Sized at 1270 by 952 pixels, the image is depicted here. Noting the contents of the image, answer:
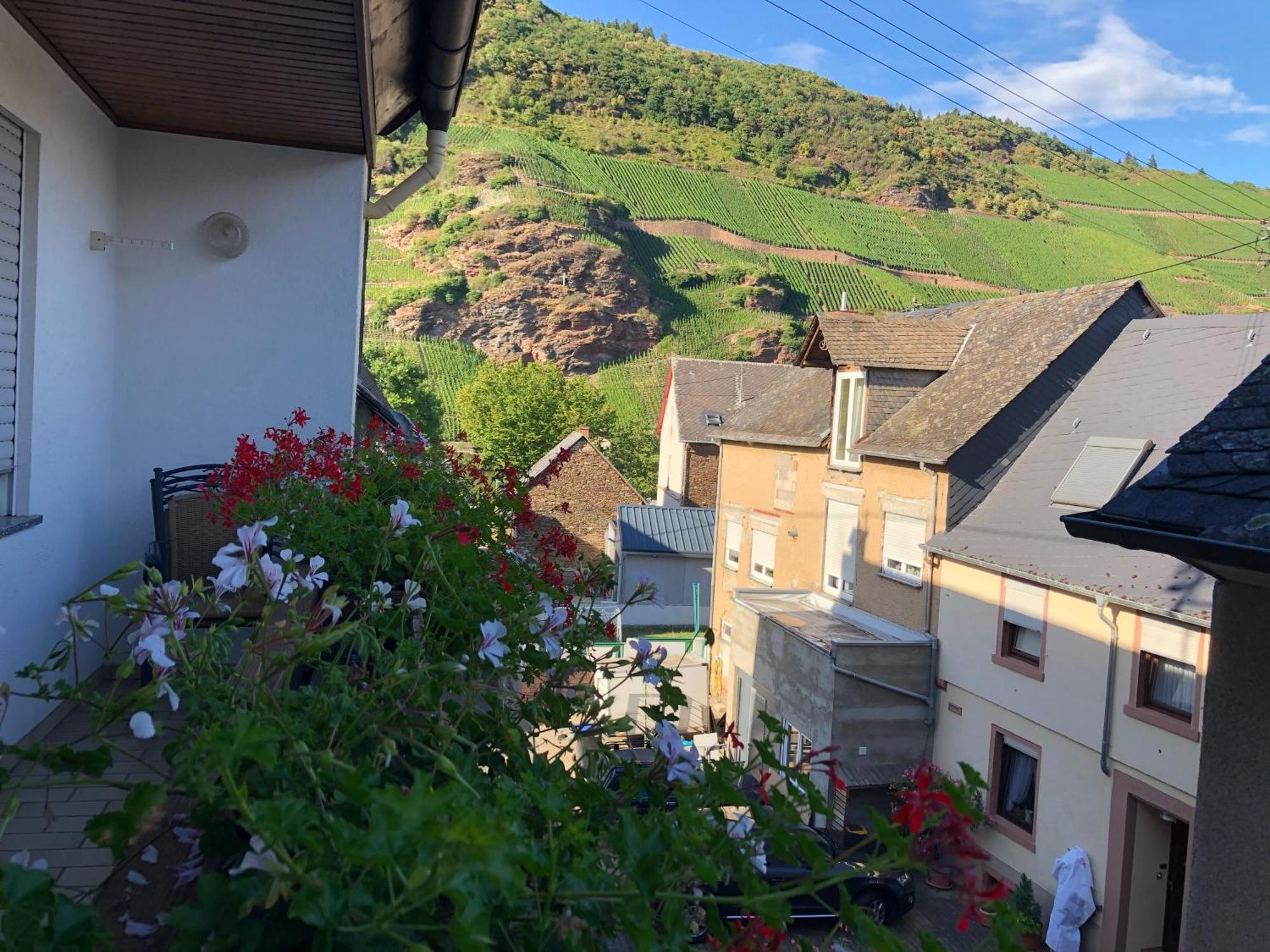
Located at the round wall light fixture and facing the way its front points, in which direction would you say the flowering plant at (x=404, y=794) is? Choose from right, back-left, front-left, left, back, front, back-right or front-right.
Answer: front

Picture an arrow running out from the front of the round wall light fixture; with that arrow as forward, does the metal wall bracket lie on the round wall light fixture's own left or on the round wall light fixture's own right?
on the round wall light fixture's own right

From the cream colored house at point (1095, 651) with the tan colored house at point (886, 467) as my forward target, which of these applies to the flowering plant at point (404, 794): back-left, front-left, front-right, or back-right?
back-left

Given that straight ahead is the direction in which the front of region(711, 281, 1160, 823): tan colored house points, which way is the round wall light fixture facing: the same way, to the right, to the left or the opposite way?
to the left

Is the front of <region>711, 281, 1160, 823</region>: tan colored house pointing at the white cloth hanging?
no

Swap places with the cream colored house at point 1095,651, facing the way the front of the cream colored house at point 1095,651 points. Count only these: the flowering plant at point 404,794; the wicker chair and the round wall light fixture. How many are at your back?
0

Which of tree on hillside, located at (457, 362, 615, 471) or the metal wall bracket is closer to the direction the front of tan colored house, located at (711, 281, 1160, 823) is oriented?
the metal wall bracket

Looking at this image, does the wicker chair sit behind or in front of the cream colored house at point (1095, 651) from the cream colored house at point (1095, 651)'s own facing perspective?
in front

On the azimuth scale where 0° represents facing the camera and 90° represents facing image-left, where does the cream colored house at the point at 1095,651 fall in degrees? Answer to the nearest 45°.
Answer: approximately 45°

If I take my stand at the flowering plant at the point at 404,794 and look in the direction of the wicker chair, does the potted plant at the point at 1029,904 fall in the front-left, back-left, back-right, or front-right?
front-right

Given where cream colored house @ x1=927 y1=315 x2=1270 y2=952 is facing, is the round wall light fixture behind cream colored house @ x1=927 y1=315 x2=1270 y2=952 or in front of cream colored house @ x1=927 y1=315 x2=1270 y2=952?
in front

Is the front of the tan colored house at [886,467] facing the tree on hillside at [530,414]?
no

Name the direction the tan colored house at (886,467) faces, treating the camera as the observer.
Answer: facing the viewer and to the left of the viewer
